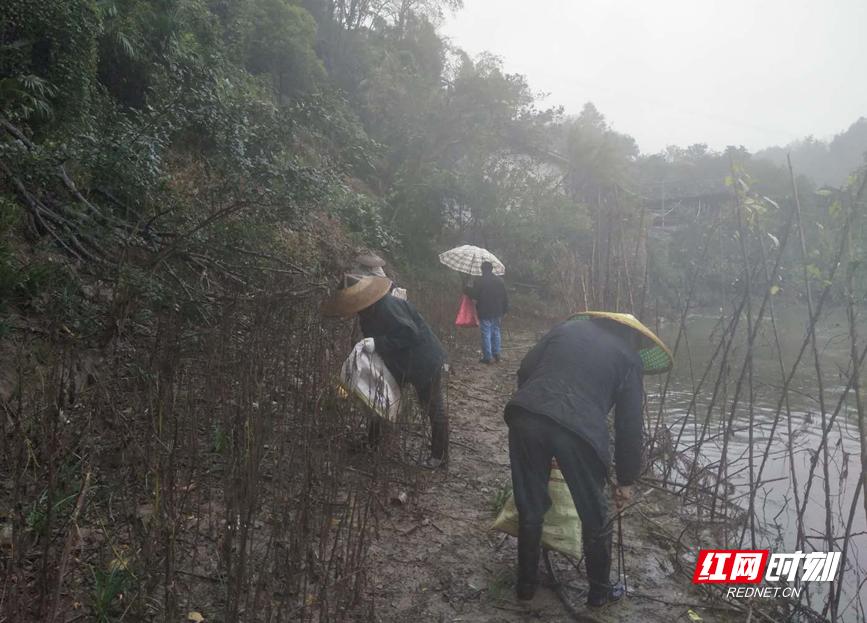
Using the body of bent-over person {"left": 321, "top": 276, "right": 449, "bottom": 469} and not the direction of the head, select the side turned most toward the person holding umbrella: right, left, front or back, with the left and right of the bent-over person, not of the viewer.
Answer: right

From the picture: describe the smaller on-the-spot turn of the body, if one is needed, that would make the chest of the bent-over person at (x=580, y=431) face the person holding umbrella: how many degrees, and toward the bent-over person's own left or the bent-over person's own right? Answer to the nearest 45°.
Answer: approximately 45° to the bent-over person's own left

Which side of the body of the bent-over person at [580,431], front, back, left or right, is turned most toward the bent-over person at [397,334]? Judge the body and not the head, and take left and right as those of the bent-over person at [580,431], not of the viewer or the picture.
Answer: left

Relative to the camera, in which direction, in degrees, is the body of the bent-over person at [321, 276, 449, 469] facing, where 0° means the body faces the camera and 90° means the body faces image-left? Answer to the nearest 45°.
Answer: approximately 90°

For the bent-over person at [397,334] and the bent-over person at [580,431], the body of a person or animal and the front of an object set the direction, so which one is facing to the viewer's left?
the bent-over person at [397,334]

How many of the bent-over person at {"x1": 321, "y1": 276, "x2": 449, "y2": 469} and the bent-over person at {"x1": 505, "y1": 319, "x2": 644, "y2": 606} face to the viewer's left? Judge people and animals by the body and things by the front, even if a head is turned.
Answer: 1

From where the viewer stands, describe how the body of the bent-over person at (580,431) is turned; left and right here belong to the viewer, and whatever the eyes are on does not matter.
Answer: facing away from the viewer and to the right of the viewer
